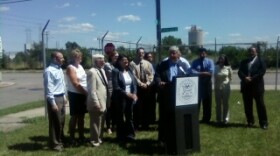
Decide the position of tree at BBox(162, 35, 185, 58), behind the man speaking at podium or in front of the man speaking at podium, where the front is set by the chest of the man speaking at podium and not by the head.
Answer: behind

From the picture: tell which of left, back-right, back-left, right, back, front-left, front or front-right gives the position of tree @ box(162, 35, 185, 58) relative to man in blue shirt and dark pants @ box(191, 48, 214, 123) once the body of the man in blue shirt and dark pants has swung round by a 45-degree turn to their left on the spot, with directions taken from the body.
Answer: back-left

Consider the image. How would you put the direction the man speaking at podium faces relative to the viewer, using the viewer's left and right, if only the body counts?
facing the viewer and to the right of the viewer

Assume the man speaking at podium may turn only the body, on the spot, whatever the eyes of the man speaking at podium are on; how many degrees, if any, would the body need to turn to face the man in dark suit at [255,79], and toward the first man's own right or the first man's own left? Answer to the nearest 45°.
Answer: approximately 90° to the first man's own left

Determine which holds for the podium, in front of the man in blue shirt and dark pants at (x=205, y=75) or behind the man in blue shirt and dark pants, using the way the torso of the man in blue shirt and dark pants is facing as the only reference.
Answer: in front

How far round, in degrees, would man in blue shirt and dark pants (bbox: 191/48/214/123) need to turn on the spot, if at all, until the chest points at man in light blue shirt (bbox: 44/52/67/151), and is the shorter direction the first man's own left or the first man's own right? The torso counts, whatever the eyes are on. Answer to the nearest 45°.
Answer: approximately 45° to the first man's own right

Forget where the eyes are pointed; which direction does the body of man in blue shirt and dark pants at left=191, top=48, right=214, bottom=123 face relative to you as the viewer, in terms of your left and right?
facing the viewer

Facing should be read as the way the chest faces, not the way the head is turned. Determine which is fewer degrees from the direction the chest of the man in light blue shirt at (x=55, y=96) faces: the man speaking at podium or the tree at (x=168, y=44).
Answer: the man speaking at podium

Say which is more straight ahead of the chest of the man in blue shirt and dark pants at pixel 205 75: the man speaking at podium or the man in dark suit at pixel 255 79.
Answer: the man speaking at podium
